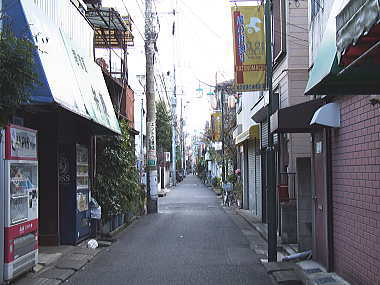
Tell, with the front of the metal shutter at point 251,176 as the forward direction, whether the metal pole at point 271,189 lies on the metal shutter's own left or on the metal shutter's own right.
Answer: on the metal shutter's own left

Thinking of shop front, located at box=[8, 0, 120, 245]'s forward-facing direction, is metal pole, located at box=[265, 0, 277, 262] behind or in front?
in front

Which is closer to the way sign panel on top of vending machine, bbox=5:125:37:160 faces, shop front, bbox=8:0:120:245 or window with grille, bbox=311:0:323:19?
the window with grille

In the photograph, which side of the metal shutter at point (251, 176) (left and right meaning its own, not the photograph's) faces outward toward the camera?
left

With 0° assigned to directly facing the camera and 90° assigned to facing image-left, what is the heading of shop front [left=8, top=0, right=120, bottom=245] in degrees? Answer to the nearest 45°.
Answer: approximately 315°

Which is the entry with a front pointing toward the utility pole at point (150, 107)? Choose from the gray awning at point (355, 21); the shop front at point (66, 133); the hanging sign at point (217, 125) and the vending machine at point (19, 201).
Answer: the hanging sign

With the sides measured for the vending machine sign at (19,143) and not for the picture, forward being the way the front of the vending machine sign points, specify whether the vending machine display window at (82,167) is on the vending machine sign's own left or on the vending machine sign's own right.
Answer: on the vending machine sign's own left

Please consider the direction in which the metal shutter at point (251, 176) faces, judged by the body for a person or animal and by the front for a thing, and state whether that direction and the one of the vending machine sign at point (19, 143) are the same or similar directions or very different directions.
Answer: very different directions

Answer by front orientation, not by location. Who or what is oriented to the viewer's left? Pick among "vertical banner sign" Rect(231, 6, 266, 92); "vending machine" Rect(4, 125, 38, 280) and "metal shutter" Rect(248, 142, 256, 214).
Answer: the metal shutter

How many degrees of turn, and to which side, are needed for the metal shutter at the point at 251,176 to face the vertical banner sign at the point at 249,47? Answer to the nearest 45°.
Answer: approximately 90° to its left

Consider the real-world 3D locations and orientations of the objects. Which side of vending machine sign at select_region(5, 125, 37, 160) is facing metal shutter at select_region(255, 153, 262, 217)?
left

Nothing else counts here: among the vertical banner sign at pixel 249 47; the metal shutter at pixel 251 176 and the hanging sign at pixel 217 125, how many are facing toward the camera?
2

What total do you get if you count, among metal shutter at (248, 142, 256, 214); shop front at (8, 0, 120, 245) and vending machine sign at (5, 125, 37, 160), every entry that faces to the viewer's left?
1
